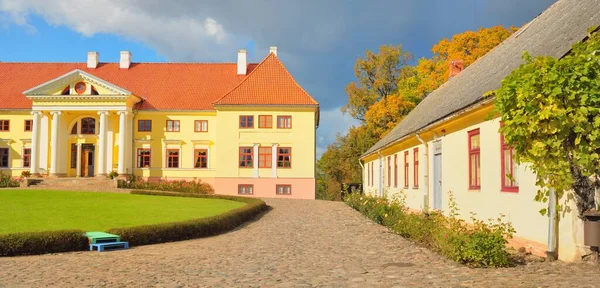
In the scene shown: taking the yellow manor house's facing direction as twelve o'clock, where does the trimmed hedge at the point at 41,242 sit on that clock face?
The trimmed hedge is roughly at 12 o'clock from the yellow manor house.

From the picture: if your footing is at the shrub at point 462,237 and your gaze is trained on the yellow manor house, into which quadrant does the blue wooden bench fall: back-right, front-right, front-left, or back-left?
front-left

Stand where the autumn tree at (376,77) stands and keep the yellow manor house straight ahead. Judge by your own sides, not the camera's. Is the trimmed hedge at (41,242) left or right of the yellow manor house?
left

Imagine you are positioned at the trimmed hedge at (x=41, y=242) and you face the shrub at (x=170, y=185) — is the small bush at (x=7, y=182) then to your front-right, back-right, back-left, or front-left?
front-left

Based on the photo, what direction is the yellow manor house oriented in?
toward the camera

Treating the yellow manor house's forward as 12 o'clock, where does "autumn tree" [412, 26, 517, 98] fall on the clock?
The autumn tree is roughly at 10 o'clock from the yellow manor house.

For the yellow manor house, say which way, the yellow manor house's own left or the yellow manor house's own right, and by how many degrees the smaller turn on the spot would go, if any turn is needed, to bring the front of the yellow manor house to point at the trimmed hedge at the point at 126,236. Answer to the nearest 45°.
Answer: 0° — it already faces it

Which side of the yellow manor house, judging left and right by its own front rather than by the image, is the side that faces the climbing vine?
front

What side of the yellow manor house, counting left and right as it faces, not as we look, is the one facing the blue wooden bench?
front
